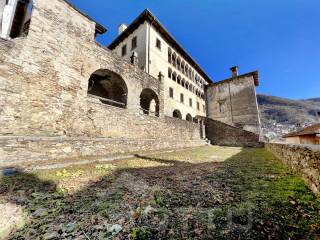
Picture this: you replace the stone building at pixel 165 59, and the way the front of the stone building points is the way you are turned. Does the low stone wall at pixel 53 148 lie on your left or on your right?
on your right
